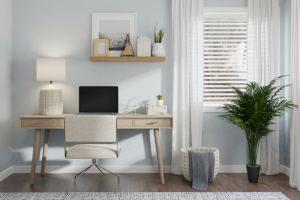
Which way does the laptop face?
toward the camera

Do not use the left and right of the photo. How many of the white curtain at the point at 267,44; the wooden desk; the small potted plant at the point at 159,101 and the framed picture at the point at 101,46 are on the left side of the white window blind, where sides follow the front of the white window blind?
1

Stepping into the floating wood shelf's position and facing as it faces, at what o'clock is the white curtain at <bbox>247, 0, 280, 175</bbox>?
The white curtain is roughly at 9 o'clock from the floating wood shelf.

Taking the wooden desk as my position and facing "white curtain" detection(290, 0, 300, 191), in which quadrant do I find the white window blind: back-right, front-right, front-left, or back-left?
front-left

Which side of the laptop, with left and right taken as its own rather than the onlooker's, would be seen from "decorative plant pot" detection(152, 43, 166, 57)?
left

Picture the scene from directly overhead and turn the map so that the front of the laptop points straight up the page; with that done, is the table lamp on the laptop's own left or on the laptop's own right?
on the laptop's own right

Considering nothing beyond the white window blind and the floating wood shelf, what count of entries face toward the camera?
2

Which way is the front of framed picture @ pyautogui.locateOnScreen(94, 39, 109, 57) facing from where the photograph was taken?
facing the viewer

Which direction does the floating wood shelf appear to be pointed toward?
toward the camera

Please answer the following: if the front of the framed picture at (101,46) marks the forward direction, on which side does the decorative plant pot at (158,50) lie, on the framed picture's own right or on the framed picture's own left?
on the framed picture's own left
